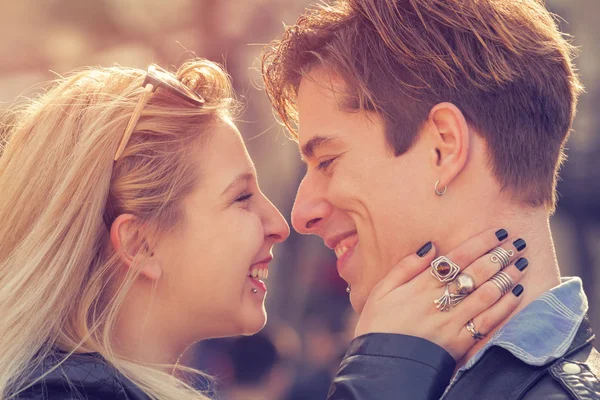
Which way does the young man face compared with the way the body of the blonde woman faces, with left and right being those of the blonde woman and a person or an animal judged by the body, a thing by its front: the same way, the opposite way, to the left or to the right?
the opposite way

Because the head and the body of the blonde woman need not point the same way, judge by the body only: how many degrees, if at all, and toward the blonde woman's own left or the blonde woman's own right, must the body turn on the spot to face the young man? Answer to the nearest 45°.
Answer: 0° — they already face them

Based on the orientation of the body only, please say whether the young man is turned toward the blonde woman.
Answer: yes

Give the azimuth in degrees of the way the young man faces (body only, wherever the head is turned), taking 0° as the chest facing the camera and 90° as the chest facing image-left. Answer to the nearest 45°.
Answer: approximately 90°

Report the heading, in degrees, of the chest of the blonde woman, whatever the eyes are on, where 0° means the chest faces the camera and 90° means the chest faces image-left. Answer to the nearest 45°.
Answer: approximately 270°

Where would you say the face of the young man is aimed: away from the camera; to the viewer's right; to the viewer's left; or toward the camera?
to the viewer's left

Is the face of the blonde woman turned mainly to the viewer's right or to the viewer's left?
to the viewer's right

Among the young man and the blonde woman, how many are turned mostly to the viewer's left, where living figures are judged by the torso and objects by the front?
1
